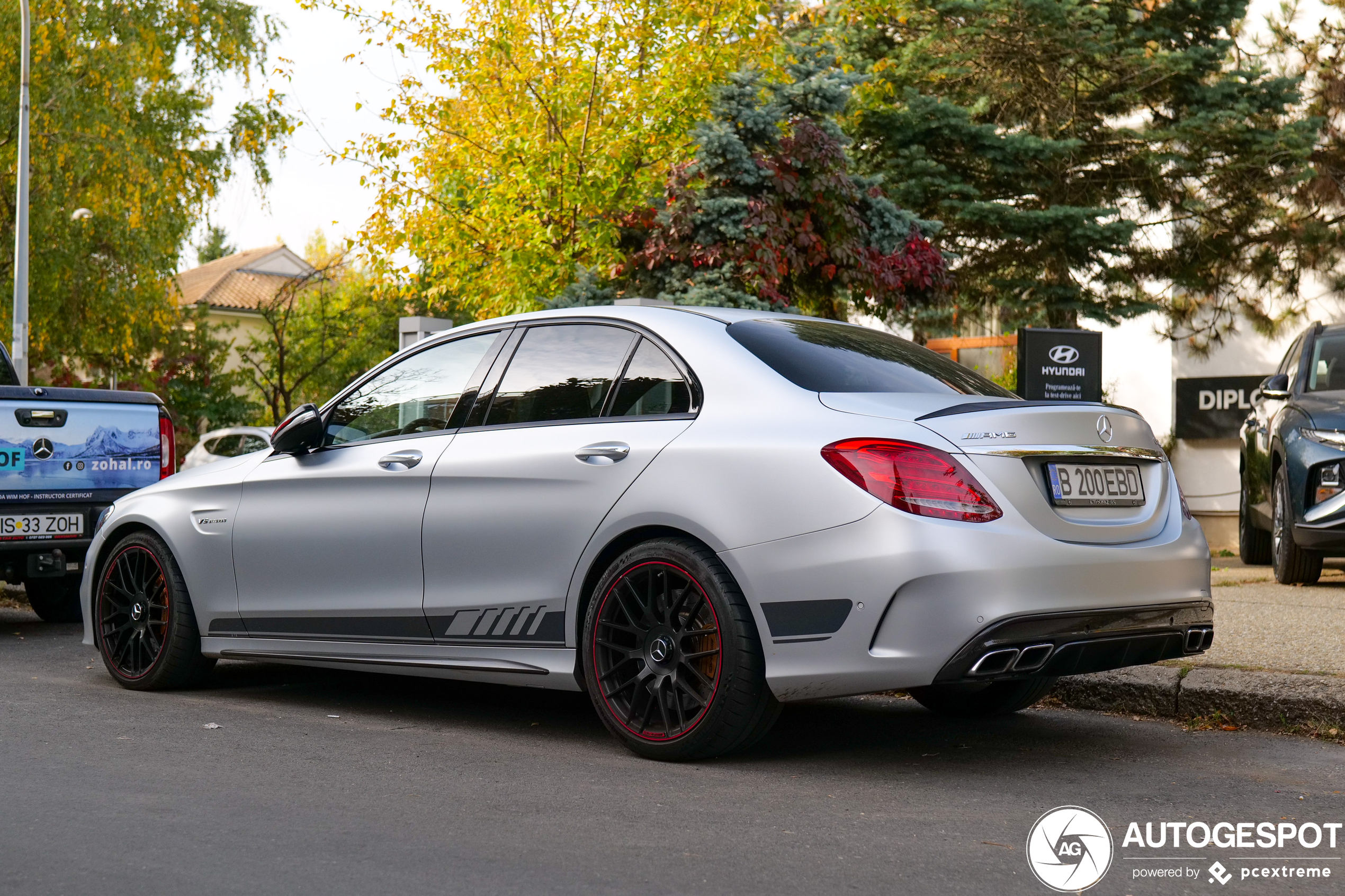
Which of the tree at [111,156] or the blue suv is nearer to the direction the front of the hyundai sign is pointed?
the blue suv

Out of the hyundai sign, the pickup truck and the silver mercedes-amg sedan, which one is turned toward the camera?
the hyundai sign

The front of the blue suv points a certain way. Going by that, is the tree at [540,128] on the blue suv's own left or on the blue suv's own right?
on the blue suv's own right

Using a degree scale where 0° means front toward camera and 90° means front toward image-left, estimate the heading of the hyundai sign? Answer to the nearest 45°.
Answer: approximately 0°

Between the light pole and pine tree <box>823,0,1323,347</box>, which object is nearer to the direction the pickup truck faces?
the light pole

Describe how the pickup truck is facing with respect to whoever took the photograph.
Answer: facing away from the viewer and to the left of the viewer

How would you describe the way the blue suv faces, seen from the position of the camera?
facing the viewer

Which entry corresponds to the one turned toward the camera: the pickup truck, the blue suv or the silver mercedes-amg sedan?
the blue suv

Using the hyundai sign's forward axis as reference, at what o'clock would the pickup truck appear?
The pickup truck is roughly at 2 o'clock from the hyundai sign.

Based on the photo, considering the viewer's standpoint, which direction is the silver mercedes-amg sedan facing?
facing away from the viewer and to the left of the viewer

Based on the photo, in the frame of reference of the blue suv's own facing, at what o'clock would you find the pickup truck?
The pickup truck is roughly at 2 o'clock from the blue suv.

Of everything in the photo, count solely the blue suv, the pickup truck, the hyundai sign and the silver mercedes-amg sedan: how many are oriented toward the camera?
2
